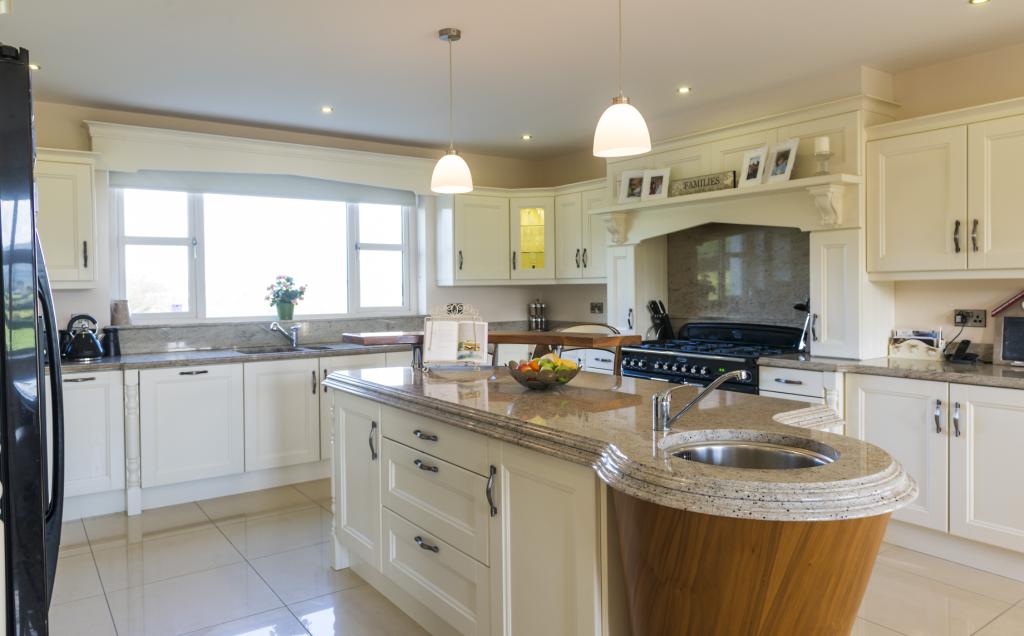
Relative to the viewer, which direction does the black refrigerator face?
to the viewer's right

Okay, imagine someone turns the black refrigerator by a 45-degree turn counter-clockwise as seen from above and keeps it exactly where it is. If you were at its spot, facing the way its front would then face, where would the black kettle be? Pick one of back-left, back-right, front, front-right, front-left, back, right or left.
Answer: front-left

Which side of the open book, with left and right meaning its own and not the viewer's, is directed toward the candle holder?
left
